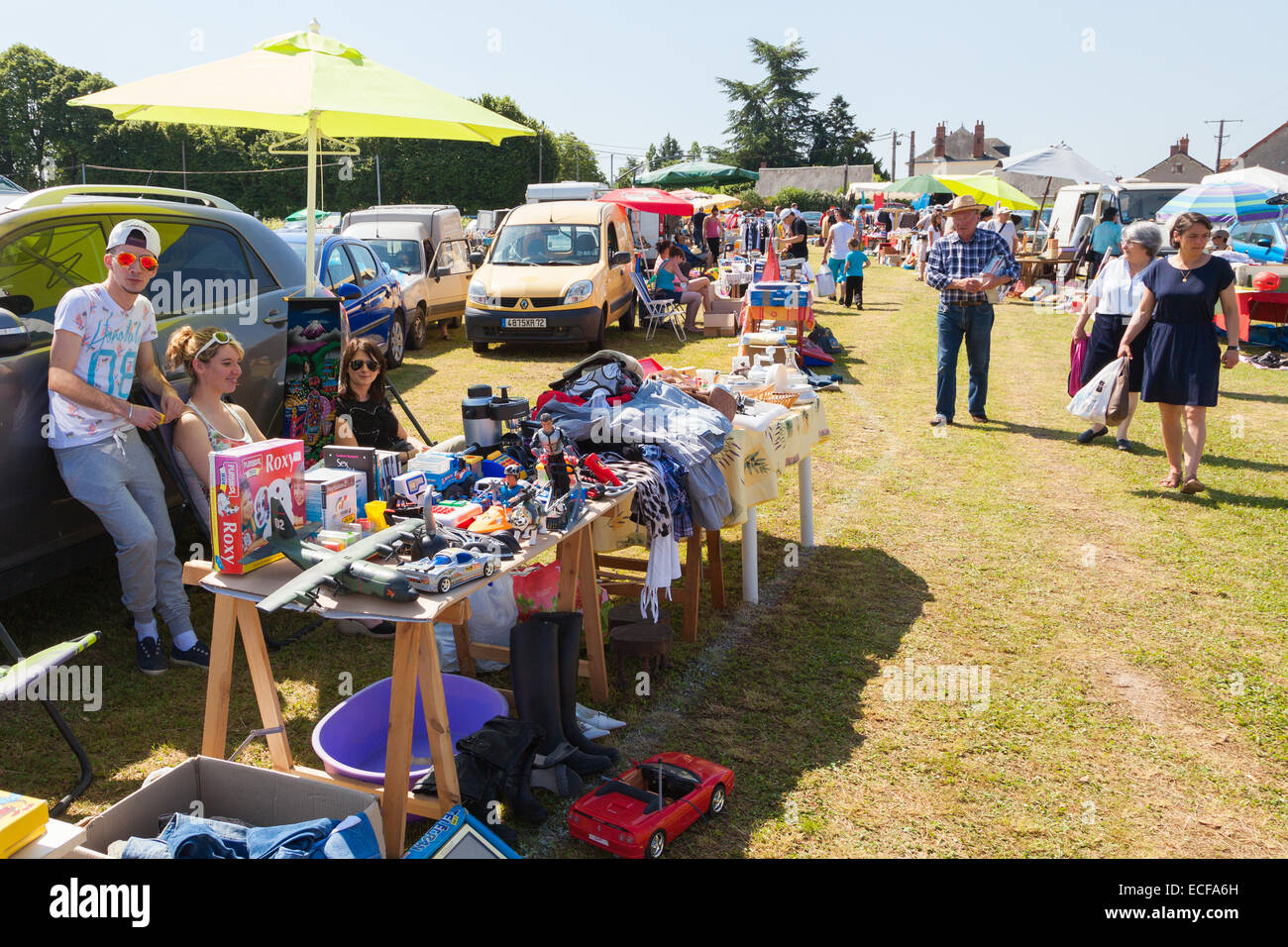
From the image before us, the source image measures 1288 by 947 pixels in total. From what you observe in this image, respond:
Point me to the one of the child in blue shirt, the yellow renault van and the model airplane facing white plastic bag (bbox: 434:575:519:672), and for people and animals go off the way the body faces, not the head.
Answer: the yellow renault van

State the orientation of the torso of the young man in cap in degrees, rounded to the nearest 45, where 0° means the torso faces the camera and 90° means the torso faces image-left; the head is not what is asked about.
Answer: approximately 315°

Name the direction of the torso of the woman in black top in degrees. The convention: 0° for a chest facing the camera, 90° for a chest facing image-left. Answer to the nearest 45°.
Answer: approximately 0°

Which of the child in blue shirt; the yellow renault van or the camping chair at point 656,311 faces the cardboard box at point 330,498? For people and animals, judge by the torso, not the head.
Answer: the yellow renault van

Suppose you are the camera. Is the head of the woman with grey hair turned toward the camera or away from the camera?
toward the camera

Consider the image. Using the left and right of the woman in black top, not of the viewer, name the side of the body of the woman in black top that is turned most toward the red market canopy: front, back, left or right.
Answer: back

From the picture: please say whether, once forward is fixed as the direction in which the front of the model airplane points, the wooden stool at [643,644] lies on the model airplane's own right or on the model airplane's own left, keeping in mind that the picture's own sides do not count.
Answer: on the model airplane's own left

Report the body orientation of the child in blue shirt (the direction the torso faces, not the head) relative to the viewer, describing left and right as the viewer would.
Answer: facing away from the viewer

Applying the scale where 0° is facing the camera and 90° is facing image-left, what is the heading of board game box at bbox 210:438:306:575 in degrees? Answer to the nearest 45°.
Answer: approximately 315°

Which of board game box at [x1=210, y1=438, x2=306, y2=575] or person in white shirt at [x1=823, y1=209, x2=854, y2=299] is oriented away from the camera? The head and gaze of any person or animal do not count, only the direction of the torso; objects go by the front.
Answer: the person in white shirt
